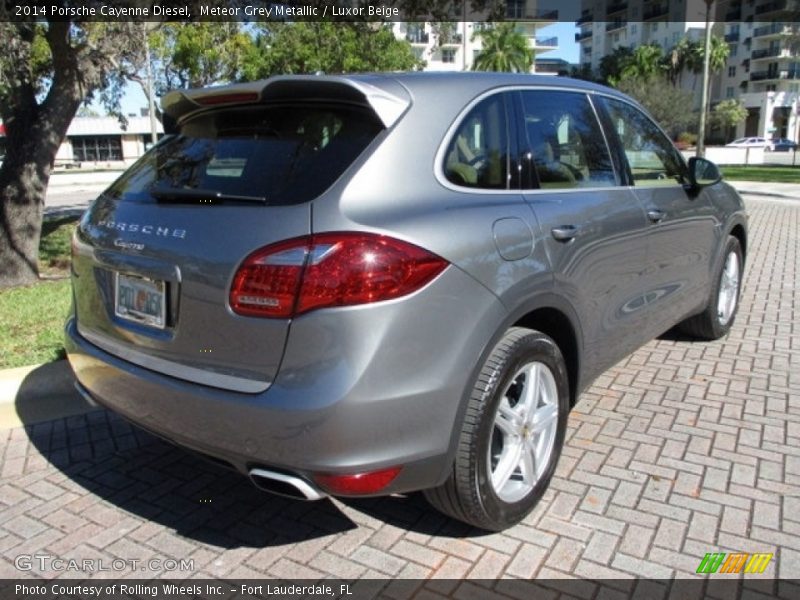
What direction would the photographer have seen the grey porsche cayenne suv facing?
facing away from the viewer and to the right of the viewer
